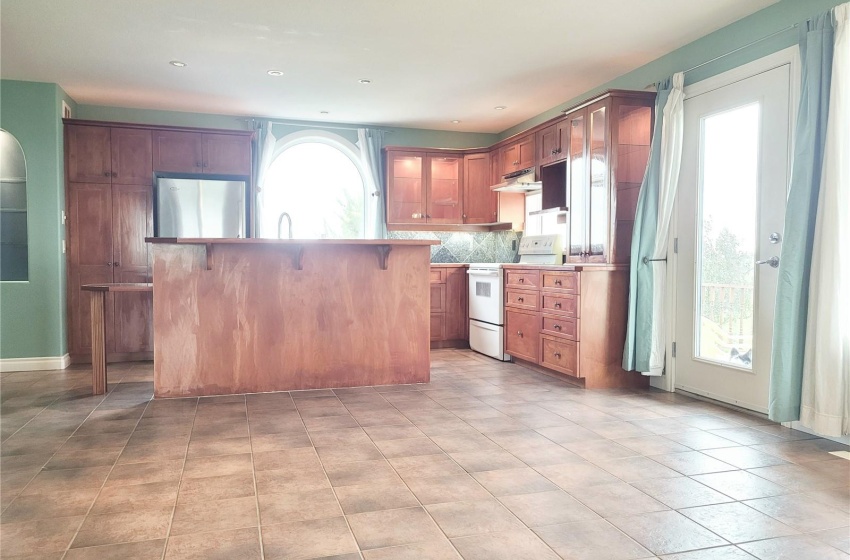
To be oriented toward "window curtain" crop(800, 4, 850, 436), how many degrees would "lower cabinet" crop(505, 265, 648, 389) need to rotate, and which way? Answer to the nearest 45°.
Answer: approximately 90° to its left

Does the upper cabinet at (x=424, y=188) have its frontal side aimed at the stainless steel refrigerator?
no

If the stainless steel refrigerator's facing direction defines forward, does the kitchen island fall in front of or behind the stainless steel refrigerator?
in front

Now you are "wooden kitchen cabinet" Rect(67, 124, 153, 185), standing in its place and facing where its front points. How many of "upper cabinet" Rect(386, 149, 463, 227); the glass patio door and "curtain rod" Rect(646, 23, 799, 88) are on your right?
0

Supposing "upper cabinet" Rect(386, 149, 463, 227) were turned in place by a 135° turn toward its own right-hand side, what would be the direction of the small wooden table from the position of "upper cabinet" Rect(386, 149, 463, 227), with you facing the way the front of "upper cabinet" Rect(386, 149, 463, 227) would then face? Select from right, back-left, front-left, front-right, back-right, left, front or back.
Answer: left

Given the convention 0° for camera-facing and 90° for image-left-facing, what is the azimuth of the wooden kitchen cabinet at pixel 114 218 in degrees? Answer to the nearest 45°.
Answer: approximately 0°

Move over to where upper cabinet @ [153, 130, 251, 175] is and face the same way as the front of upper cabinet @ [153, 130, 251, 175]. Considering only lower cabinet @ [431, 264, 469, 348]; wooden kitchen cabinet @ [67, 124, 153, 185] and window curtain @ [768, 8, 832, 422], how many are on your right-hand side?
1

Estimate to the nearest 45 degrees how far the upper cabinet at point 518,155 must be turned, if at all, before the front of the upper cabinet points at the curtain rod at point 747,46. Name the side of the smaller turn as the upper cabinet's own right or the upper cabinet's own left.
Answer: approximately 90° to the upper cabinet's own left

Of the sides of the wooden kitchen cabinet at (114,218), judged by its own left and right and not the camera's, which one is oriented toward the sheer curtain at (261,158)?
left

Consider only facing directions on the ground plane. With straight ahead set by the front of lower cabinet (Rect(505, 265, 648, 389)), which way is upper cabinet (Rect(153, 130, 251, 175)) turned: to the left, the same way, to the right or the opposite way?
to the left

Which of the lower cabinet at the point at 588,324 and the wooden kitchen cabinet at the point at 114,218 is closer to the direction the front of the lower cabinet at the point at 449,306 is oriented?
the lower cabinet

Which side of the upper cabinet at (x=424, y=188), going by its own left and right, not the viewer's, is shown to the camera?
front

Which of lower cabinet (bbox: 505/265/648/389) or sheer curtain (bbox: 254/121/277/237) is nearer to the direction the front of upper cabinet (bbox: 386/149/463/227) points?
the lower cabinet

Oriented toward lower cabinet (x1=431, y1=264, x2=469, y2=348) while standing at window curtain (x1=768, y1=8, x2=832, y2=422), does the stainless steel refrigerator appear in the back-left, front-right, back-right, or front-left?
front-left

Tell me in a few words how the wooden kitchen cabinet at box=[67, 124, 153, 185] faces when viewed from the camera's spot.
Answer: facing the viewer

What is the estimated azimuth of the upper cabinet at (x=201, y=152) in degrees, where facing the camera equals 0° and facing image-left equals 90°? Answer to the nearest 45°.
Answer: approximately 0°

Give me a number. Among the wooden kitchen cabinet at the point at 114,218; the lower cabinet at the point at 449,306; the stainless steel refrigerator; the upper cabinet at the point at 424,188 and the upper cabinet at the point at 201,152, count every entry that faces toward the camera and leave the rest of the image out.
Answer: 5

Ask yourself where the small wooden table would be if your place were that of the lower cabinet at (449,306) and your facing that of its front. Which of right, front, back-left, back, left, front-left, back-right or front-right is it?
front-right

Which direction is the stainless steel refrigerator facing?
toward the camera
